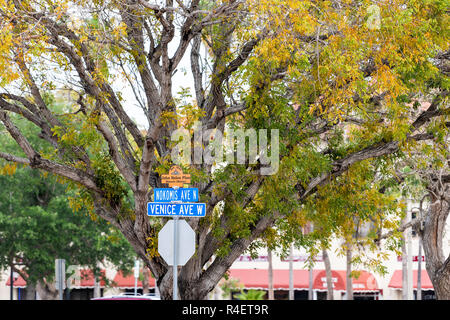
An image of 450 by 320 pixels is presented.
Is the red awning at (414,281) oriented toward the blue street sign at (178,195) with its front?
yes

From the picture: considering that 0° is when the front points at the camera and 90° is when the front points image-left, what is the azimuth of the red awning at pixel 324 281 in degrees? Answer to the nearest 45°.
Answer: approximately 0°

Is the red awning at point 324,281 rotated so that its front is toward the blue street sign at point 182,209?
yes
